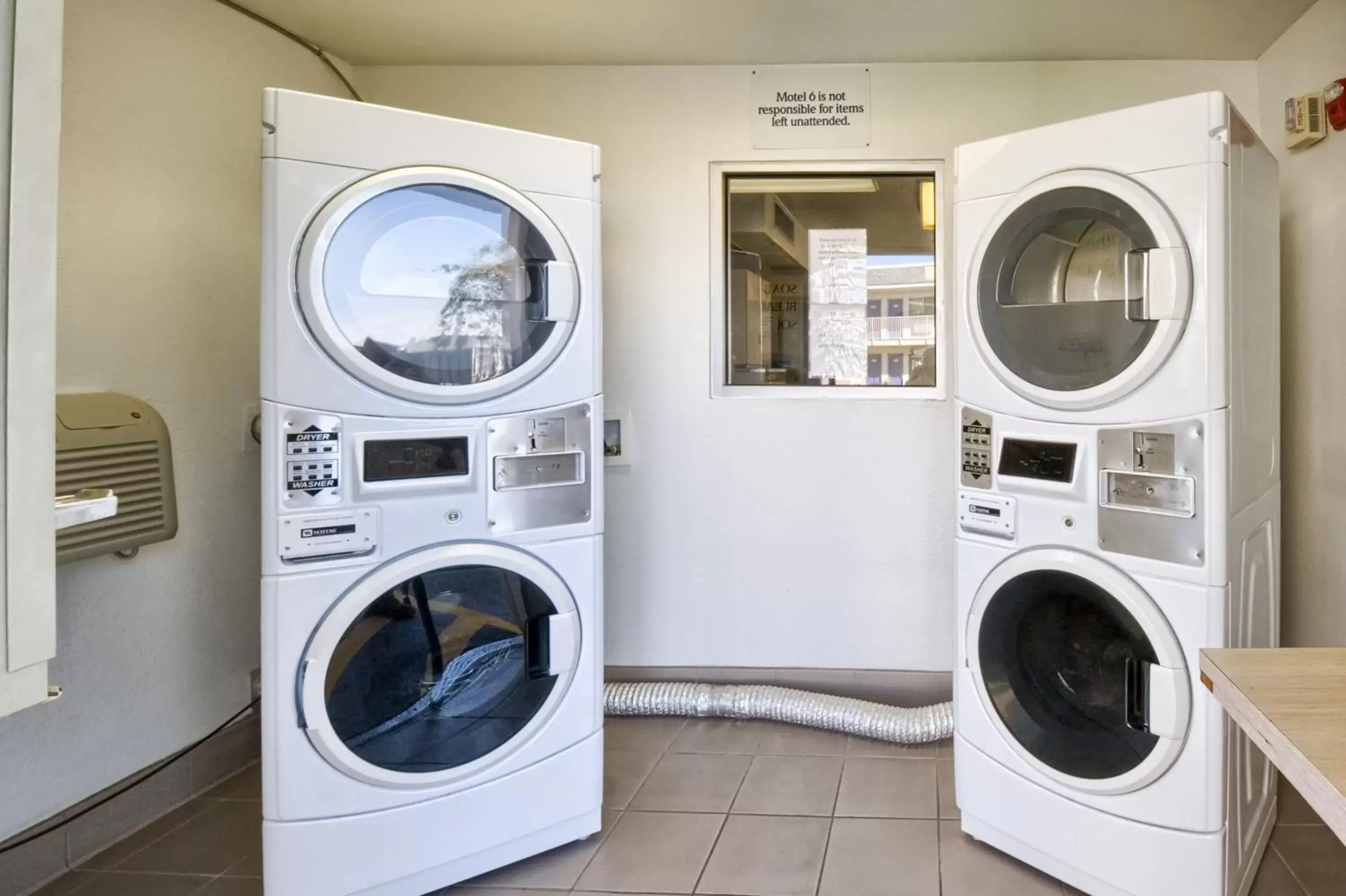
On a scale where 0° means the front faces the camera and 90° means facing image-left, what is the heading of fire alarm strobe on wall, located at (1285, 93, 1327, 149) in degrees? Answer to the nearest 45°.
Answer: approximately 45°

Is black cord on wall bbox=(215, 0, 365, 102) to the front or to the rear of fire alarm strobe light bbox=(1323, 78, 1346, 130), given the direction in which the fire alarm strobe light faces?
to the front

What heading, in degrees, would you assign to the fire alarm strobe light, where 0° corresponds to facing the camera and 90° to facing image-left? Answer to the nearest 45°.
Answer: approximately 45°

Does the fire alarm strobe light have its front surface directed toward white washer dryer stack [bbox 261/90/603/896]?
yes

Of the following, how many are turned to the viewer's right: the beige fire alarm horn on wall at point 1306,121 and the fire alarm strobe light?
0

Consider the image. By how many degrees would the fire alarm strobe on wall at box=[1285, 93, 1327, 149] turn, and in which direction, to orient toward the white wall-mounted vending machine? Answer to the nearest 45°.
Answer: approximately 45° to its left

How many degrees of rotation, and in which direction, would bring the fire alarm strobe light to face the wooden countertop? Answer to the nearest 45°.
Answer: approximately 45° to its left

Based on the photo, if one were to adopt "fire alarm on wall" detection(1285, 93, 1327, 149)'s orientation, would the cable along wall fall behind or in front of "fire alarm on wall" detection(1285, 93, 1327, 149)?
in front
